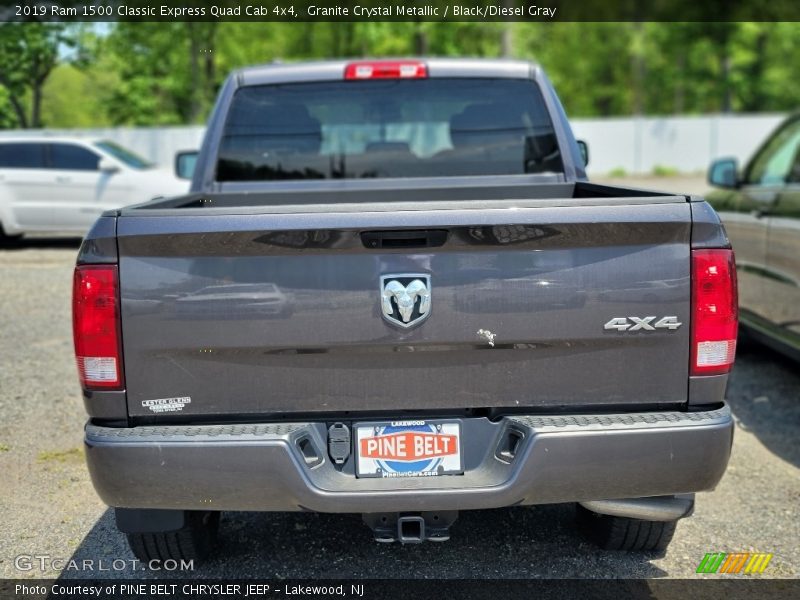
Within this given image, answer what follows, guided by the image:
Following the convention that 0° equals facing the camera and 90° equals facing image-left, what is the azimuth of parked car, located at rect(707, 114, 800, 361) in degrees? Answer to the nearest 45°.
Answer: approximately 135°

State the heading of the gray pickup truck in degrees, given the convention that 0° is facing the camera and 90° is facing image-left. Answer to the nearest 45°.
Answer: approximately 180°

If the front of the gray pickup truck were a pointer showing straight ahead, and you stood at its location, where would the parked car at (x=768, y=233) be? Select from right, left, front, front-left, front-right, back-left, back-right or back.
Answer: front-right

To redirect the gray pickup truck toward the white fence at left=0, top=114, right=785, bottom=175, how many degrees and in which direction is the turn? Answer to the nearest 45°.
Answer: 0° — it already faces it

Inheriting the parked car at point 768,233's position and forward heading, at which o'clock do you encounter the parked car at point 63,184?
the parked car at point 63,184 is roughly at 11 o'clock from the parked car at point 768,233.

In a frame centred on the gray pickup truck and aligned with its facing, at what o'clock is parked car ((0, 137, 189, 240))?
The parked car is roughly at 11 o'clock from the gray pickup truck.

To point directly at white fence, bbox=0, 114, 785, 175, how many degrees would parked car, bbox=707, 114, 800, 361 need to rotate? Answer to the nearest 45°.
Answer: approximately 45° to its right
